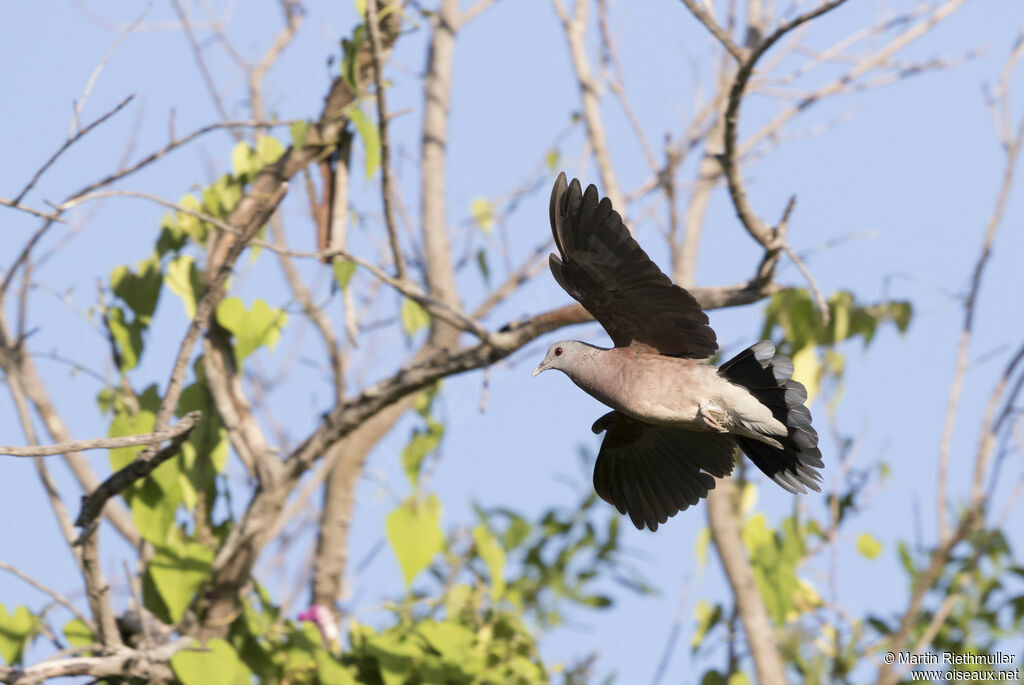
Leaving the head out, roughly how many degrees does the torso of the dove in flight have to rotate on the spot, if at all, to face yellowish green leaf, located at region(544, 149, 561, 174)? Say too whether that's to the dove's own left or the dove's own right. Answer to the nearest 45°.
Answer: approximately 90° to the dove's own right

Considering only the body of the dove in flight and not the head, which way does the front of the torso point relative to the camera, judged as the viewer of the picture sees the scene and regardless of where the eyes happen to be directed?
to the viewer's left

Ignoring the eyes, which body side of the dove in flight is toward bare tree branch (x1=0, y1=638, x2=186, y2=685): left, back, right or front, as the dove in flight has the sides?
front

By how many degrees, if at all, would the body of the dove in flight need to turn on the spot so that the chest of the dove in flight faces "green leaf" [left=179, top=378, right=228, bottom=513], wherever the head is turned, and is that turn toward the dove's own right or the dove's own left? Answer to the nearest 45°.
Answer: approximately 45° to the dove's own right

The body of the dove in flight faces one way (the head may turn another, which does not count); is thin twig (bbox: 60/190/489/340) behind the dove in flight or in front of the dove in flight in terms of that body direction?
in front

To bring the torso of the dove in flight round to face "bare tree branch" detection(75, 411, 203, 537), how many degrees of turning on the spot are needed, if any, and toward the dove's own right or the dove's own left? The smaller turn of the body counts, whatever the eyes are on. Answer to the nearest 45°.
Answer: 0° — it already faces it

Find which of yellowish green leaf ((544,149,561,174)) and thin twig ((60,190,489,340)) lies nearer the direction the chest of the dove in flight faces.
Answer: the thin twig
